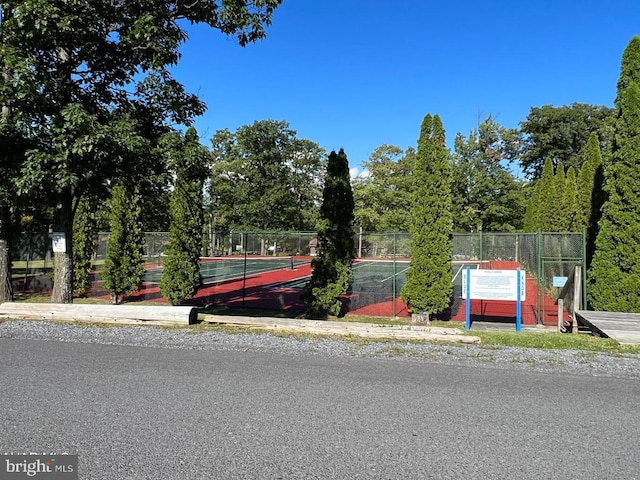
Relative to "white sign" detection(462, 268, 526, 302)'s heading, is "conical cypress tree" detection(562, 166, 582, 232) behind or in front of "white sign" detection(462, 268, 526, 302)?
behind

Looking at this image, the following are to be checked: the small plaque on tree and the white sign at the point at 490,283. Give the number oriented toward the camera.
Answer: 2

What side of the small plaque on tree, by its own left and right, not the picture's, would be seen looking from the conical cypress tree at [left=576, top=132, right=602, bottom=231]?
left

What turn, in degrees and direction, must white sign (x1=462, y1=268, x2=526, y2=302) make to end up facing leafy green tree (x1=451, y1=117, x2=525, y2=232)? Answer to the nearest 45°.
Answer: approximately 180°

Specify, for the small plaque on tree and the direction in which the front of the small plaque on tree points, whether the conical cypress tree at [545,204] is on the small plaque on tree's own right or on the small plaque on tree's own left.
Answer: on the small plaque on tree's own left

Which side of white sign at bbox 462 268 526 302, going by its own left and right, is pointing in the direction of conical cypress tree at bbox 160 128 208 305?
right

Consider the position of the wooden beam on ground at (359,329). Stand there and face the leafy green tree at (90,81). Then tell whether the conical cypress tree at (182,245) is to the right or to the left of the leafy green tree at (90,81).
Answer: right

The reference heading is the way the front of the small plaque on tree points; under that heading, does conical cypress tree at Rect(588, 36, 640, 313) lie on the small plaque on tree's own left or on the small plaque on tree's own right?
on the small plaque on tree's own left

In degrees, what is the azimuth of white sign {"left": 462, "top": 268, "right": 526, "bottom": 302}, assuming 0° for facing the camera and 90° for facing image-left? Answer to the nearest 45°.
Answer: approximately 0°

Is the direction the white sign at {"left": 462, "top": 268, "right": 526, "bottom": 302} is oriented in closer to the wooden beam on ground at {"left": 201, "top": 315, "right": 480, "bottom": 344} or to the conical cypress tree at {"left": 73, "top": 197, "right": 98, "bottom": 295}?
the wooden beam on ground

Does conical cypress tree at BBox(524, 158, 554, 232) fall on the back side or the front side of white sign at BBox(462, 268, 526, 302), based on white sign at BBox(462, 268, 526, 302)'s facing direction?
on the back side

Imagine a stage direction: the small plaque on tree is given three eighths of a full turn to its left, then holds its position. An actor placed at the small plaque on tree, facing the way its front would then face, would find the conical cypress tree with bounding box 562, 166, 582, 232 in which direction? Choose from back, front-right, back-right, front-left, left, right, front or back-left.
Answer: front-right
